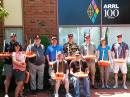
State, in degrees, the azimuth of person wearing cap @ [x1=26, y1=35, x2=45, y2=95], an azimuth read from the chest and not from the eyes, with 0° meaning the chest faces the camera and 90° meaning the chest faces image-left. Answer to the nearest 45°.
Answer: approximately 0°

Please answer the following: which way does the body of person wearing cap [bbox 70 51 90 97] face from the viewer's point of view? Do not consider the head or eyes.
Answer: toward the camera

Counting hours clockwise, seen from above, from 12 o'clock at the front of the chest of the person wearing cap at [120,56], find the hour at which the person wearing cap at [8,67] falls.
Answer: the person wearing cap at [8,67] is roughly at 2 o'clock from the person wearing cap at [120,56].

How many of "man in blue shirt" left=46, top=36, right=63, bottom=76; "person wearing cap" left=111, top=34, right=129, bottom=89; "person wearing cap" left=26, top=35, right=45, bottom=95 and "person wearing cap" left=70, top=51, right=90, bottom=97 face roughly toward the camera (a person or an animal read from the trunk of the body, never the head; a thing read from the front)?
4

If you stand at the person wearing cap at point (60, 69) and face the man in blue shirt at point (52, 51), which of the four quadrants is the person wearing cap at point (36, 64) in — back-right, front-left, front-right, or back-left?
front-left

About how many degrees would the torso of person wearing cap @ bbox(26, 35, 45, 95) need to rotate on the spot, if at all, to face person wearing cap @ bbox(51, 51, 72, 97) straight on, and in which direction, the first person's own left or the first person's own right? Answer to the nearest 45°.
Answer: approximately 45° to the first person's own left

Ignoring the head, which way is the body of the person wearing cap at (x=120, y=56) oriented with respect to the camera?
toward the camera

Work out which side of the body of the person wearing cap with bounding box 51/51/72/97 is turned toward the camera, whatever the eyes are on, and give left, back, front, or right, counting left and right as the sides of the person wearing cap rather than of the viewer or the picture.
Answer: front

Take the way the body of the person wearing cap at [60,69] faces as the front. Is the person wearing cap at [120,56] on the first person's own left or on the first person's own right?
on the first person's own left

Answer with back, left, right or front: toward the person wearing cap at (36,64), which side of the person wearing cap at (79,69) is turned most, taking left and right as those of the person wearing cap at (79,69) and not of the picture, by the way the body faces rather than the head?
right

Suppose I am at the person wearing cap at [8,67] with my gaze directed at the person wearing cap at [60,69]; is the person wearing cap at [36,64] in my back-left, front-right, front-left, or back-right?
front-left

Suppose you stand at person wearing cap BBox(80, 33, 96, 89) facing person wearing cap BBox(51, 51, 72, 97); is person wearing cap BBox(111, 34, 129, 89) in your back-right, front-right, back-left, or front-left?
back-left

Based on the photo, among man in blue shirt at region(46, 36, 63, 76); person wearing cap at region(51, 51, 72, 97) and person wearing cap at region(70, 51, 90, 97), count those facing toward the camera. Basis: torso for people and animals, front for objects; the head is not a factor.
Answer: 3
